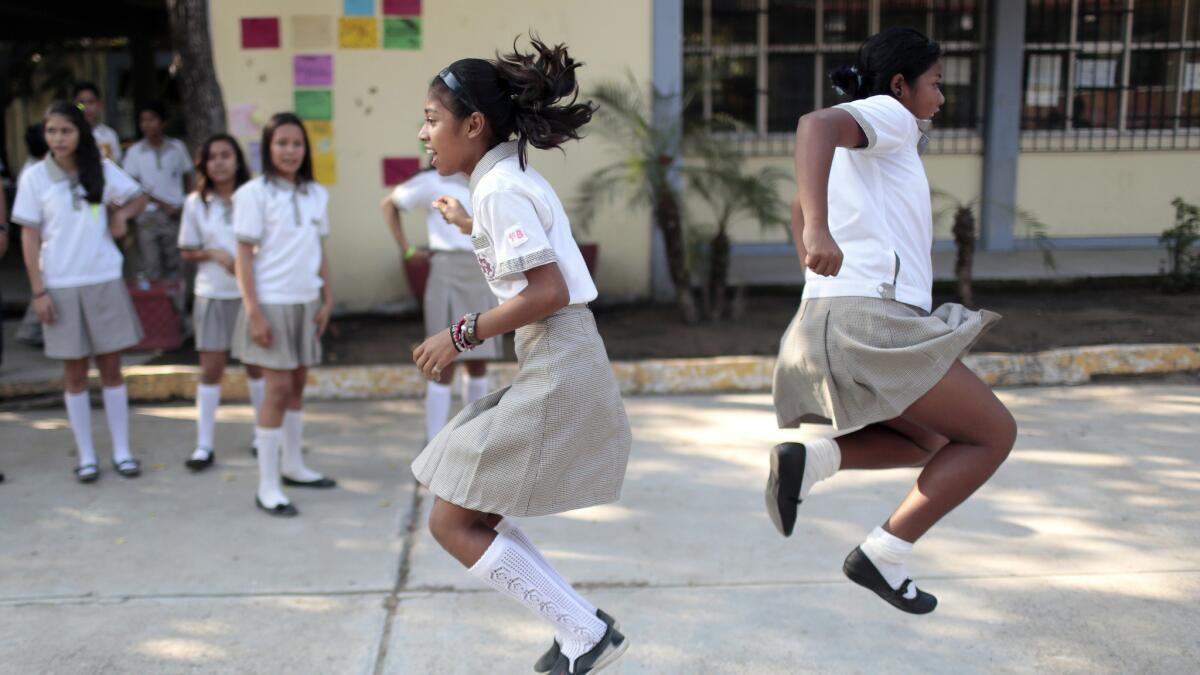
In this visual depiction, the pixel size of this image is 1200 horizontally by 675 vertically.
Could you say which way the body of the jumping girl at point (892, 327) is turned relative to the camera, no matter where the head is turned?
to the viewer's right

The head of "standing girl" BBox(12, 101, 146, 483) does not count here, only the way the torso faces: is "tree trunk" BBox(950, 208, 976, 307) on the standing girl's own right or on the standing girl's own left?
on the standing girl's own left

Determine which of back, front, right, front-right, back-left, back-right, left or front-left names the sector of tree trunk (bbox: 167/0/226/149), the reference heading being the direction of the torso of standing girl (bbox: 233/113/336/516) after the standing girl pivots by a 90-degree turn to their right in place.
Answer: back-right
